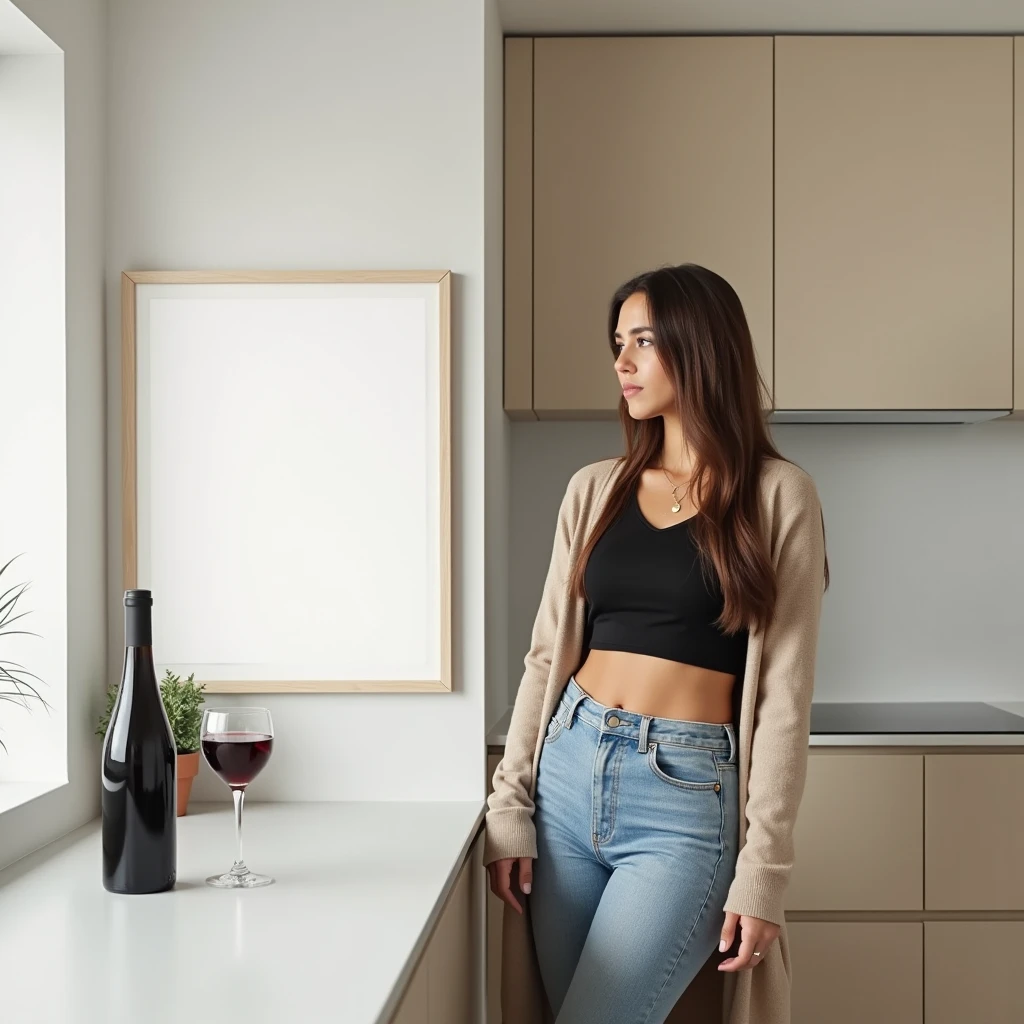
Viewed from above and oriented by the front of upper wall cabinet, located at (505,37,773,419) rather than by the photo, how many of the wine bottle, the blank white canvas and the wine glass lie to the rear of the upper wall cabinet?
0

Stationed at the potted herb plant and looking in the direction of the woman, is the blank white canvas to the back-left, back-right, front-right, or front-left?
front-left

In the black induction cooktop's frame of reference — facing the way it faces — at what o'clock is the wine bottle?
The wine bottle is roughly at 1 o'clock from the black induction cooktop.

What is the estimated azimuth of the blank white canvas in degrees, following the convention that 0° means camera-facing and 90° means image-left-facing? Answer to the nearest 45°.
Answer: approximately 0°

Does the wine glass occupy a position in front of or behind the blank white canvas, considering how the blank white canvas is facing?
in front

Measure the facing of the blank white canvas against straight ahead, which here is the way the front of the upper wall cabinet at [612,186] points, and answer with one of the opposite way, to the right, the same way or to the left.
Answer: the same way

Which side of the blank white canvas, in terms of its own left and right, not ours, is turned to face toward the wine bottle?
front

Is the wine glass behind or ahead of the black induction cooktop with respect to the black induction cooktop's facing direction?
ahead

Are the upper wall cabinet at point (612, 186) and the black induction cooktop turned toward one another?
no

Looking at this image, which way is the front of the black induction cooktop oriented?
toward the camera

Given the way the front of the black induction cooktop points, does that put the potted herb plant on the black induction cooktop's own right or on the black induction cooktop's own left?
on the black induction cooktop's own right

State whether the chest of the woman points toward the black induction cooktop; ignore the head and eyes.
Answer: no

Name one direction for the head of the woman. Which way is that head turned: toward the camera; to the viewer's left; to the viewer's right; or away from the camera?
to the viewer's left

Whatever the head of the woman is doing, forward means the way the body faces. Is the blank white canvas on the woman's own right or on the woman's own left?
on the woman's own right
